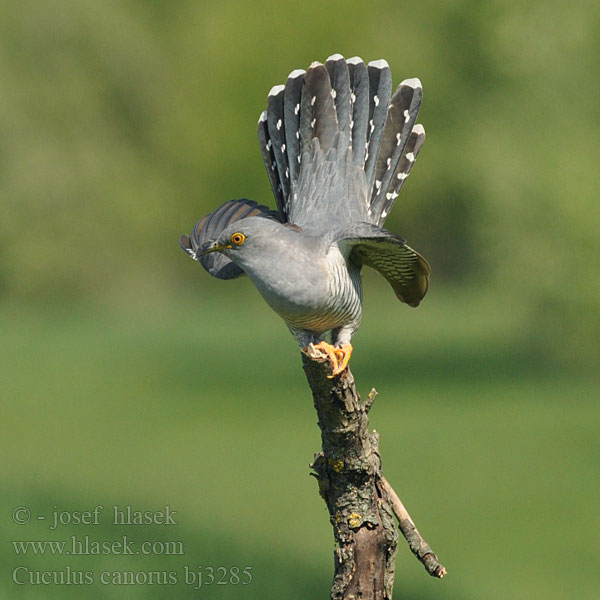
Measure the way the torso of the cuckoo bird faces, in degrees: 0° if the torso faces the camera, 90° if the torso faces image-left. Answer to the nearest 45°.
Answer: approximately 45°
